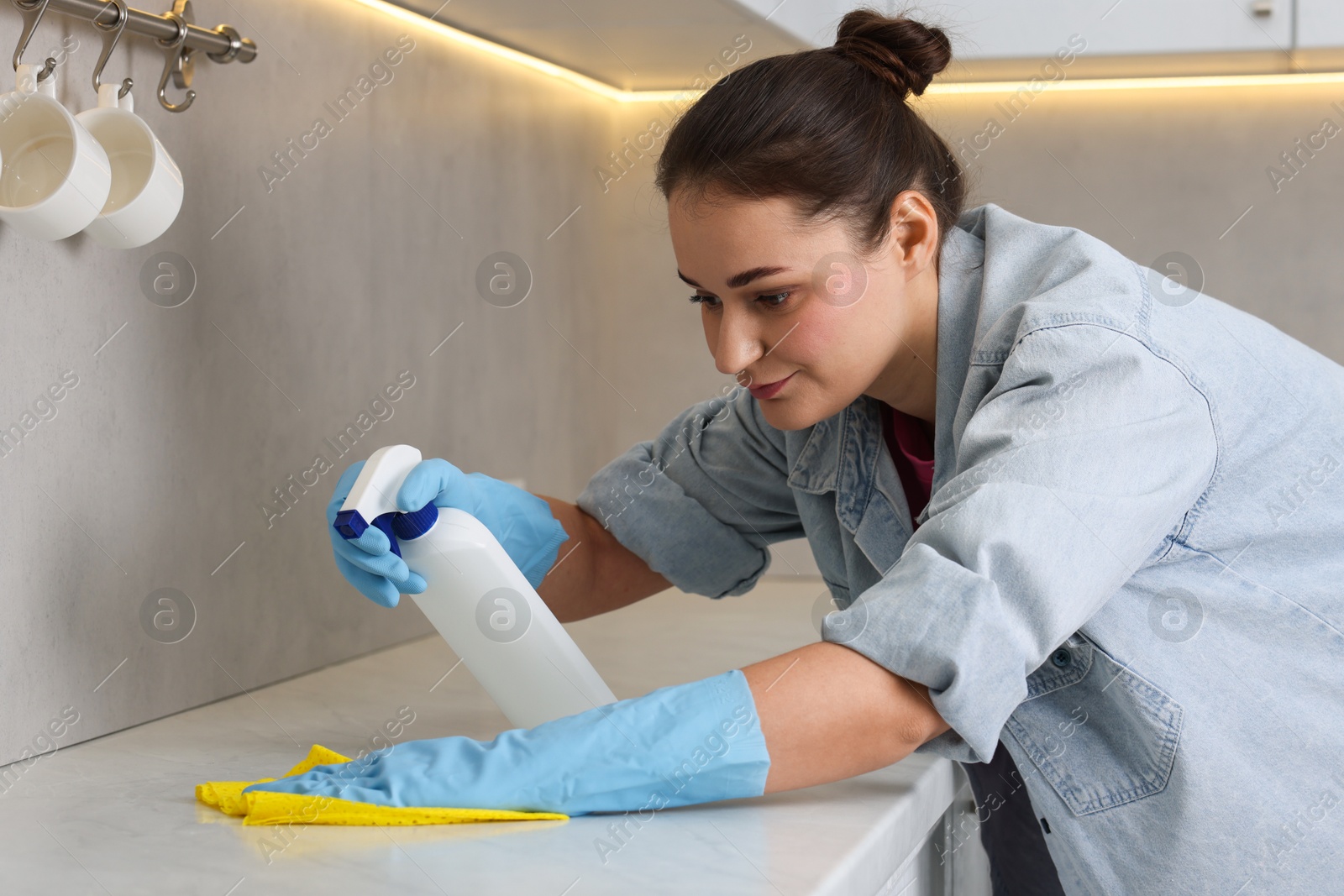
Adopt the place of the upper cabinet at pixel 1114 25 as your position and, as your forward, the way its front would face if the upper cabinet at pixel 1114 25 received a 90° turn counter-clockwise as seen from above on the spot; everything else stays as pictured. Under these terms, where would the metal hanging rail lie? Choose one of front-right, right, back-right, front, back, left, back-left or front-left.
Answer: back-right

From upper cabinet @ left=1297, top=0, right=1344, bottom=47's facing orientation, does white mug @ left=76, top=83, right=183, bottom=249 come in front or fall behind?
in front

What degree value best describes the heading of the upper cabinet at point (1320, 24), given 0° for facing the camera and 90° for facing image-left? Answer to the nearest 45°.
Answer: approximately 0°

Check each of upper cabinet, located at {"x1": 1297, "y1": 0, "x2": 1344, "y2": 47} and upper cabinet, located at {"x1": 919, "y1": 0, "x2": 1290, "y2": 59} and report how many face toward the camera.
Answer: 2

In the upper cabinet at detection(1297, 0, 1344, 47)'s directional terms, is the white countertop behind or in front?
in front

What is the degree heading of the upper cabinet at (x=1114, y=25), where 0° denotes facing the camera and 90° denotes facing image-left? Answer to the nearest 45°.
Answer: approximately 0°

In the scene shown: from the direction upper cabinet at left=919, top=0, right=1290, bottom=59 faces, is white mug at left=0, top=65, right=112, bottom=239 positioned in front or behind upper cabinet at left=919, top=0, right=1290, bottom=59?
in front

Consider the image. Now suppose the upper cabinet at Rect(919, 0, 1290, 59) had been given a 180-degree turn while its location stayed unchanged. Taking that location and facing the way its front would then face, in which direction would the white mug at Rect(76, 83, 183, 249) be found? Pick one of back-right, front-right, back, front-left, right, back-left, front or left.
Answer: back-left
